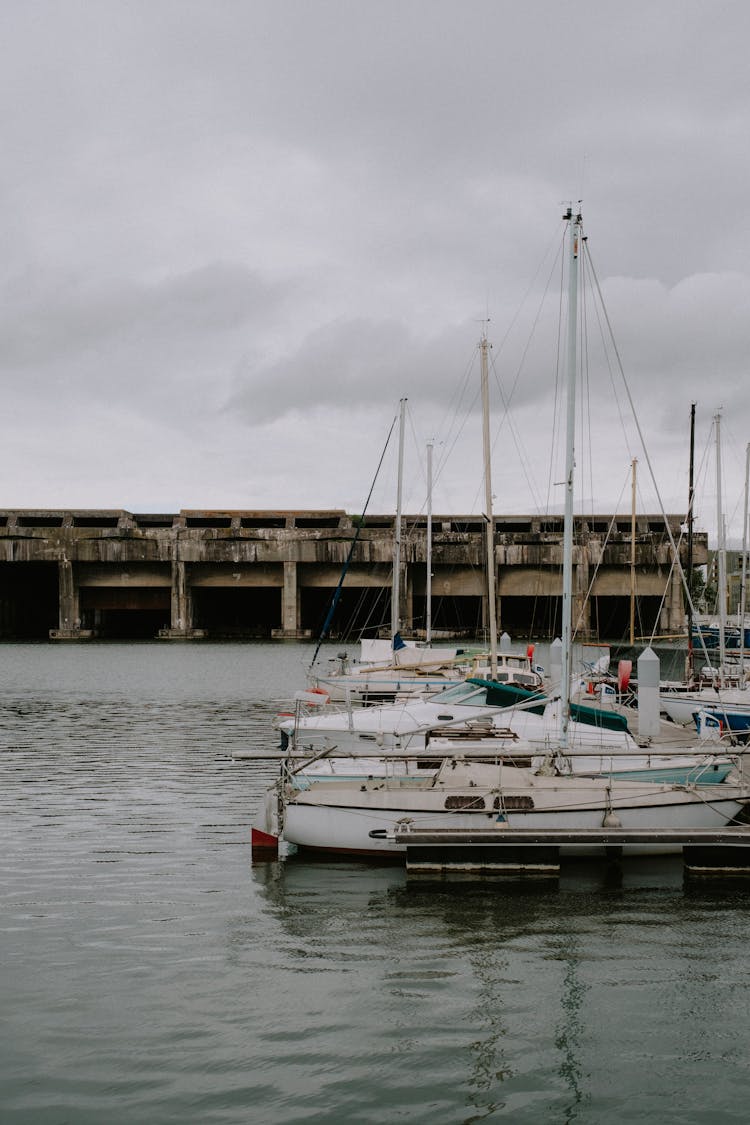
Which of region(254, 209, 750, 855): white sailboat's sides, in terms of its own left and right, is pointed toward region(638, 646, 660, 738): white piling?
left

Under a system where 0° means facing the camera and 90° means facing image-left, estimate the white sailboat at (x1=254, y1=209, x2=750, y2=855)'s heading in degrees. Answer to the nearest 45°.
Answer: approximately 270°
